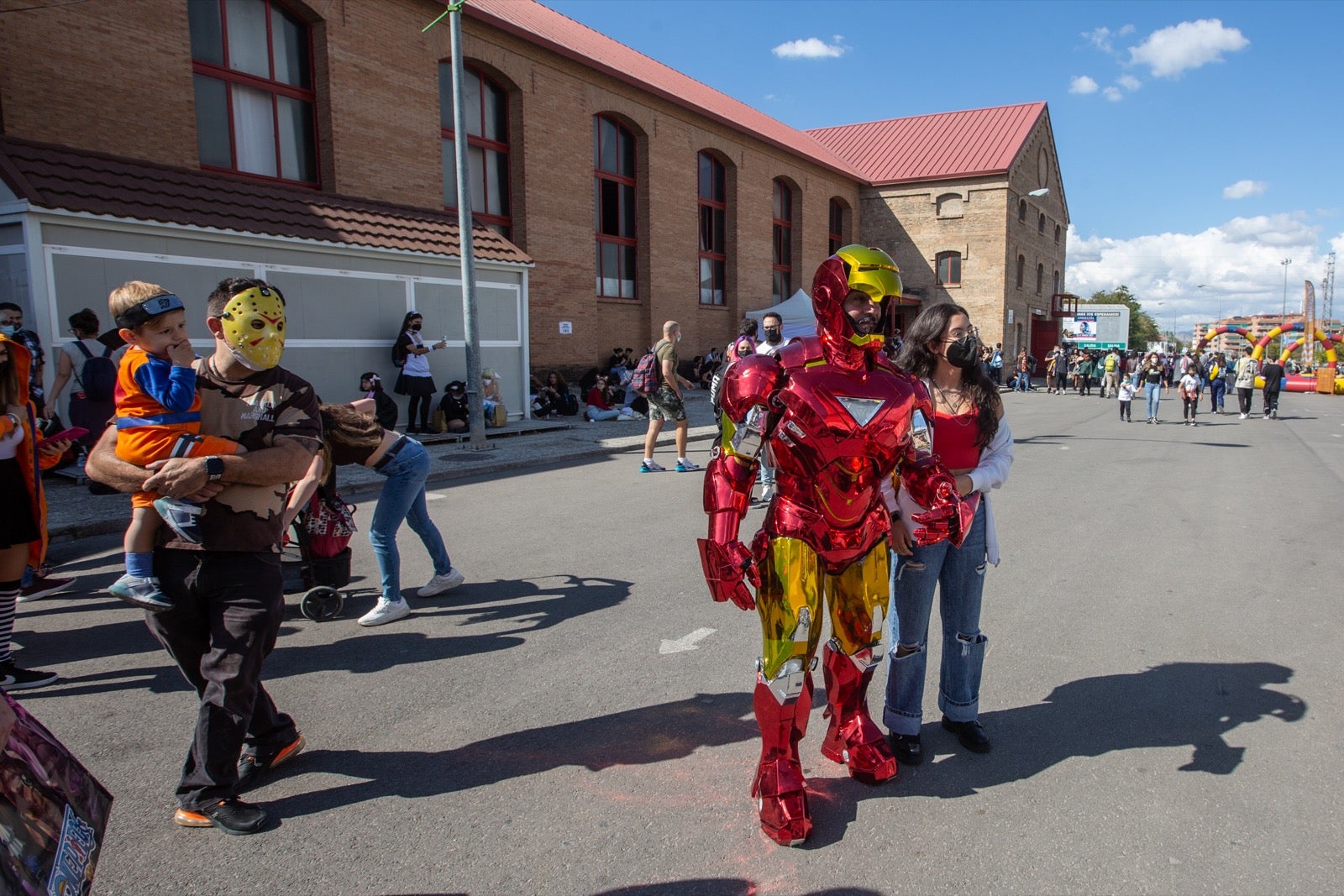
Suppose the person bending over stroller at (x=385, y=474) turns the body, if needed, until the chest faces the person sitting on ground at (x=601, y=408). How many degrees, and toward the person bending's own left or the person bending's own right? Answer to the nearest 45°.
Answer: approximately 90° to the person bending's own right

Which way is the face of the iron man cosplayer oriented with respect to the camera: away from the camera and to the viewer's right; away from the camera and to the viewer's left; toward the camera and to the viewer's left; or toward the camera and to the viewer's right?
toward the camera and to the viewer's right

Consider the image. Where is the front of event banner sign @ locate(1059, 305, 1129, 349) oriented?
toward the camera

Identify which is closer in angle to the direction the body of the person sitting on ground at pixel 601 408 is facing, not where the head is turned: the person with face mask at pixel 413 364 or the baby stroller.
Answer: the baby stroller

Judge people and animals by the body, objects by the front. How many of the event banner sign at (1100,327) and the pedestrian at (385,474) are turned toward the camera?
1

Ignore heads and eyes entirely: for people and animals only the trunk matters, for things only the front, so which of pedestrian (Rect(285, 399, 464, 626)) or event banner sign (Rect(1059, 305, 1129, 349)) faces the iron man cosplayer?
the event banner sign

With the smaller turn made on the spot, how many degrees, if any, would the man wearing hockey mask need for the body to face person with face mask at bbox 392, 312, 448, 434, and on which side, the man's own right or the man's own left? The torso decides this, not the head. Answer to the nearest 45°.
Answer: approximately 135° to the man's own left

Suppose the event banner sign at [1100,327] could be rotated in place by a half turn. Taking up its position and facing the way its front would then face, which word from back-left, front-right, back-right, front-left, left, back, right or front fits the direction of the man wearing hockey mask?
back

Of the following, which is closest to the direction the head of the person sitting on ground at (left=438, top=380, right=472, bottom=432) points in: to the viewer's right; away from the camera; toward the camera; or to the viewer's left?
toward the camera

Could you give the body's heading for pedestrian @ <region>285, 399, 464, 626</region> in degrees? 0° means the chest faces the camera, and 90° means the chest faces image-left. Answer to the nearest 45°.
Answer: approximately 90°

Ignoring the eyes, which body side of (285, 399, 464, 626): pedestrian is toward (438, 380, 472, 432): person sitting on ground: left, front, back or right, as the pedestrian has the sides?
right

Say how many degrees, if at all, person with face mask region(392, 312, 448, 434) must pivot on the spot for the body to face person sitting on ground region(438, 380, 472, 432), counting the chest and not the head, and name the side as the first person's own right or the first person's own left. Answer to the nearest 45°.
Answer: approximately 90° to the first person's own left

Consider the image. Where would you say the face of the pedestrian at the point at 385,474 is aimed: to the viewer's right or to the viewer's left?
to the viewer's left

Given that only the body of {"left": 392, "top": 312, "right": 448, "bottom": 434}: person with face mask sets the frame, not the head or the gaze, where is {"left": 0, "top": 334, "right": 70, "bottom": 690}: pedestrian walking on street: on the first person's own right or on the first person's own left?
on the first person's own right

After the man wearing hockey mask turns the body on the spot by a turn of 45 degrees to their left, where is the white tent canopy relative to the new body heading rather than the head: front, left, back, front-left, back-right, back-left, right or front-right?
front-left

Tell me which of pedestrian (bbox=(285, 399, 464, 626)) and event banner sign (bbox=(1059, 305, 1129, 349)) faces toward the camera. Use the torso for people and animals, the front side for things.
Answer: the event banner sign

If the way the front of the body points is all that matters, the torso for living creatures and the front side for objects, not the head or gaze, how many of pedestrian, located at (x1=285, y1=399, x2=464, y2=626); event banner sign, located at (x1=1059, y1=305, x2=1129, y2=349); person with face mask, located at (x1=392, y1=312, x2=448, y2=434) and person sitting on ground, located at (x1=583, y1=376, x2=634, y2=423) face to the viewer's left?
1
